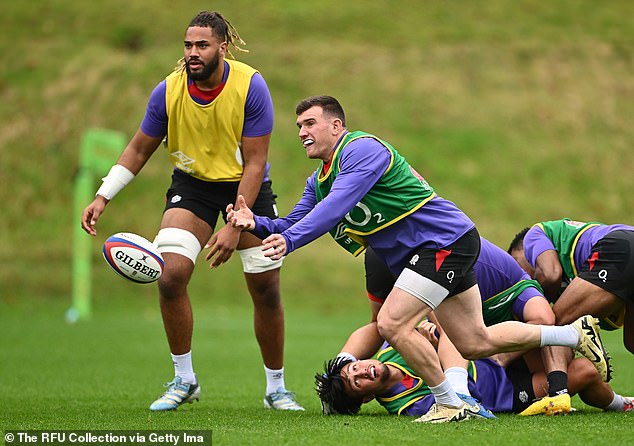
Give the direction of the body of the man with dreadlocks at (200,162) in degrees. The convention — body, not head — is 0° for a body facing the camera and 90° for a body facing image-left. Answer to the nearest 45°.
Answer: approximately 45°

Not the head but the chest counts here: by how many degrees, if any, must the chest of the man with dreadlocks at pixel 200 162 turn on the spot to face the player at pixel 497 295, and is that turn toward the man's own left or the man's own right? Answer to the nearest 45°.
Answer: approximately 135° to the man's own left

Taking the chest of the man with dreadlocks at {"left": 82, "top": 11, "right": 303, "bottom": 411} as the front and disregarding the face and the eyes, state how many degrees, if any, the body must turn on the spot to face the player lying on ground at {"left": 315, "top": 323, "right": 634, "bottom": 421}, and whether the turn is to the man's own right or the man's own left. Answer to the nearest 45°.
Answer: approximately 135° to the man's own left
